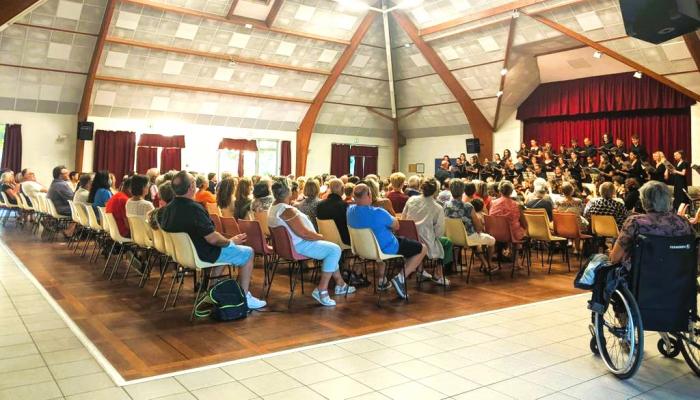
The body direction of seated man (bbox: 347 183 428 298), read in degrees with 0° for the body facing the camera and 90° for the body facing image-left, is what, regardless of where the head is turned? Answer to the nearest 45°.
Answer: approximately 225°

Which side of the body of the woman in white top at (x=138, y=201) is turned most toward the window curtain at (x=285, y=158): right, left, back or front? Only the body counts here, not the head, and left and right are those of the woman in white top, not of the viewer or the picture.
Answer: front

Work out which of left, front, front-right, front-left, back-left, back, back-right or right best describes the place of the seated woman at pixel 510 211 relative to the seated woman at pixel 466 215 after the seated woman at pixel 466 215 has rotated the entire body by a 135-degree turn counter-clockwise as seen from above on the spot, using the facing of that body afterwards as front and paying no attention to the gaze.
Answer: back-right

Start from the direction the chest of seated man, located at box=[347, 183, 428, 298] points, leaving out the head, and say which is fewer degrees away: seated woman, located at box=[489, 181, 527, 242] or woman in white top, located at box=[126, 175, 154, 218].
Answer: the seated woman

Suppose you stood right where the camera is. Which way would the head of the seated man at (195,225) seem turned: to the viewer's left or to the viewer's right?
to the viewer's right

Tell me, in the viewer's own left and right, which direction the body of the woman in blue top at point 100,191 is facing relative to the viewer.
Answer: facing away from the viewer and to the right of the viewer

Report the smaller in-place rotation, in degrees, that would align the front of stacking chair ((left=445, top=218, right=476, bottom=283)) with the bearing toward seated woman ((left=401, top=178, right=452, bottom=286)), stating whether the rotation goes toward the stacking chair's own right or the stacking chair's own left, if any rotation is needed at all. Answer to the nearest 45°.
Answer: approximately 180°

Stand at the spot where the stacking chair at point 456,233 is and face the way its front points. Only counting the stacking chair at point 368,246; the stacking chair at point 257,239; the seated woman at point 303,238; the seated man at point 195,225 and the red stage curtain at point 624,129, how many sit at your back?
4

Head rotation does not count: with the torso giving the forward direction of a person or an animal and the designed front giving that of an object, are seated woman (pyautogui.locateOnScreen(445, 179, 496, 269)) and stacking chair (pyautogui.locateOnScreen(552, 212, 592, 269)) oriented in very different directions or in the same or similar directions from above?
same or similar directions

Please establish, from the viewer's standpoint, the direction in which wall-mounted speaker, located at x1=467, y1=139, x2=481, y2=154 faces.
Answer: facing the viewer and to the left of the viewer

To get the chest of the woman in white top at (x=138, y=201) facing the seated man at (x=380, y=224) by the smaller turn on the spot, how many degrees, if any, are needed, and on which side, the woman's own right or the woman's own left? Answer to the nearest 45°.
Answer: approximately 90° to the woman's own right

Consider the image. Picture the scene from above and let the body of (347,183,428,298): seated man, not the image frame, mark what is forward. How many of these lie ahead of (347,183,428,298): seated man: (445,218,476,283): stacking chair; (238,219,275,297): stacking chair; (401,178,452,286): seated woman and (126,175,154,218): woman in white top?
2

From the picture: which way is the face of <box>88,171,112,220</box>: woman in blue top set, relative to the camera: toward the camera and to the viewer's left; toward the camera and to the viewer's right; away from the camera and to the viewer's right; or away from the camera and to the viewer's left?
away from the camera and to the viewer's right

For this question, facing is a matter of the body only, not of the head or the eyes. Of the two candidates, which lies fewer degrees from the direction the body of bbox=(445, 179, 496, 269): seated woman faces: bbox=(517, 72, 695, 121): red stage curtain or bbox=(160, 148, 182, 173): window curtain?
the red stage curtain
